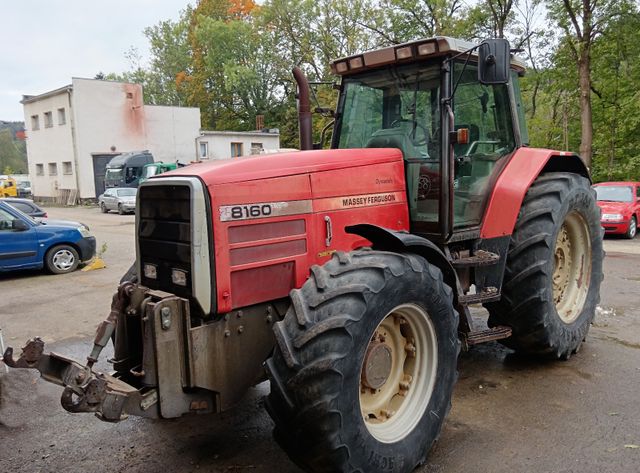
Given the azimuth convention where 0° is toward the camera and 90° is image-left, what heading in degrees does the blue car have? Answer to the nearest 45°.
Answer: approximately 270°

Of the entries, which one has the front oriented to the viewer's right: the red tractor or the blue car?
the blue car

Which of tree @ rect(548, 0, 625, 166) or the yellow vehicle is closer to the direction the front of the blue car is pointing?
the tree

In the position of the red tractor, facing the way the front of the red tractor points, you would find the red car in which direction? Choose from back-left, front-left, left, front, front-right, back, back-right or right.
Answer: back

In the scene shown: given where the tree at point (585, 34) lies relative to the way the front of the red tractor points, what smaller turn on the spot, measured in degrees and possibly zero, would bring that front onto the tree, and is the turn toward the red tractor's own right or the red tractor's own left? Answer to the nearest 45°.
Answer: approximately 180°

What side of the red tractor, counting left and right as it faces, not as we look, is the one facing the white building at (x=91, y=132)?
right

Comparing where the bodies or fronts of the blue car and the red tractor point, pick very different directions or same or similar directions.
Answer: very different directions

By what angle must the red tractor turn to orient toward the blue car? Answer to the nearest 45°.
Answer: approximately 90° to its right

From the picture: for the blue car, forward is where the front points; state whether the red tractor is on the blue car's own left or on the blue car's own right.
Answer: on the blue car's own right

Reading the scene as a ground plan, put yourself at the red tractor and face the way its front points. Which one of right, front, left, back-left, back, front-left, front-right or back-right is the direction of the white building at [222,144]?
back-right

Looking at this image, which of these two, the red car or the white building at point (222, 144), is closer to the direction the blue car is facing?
the red car

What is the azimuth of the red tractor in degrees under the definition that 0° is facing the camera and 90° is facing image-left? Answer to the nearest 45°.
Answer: approximately 45°
